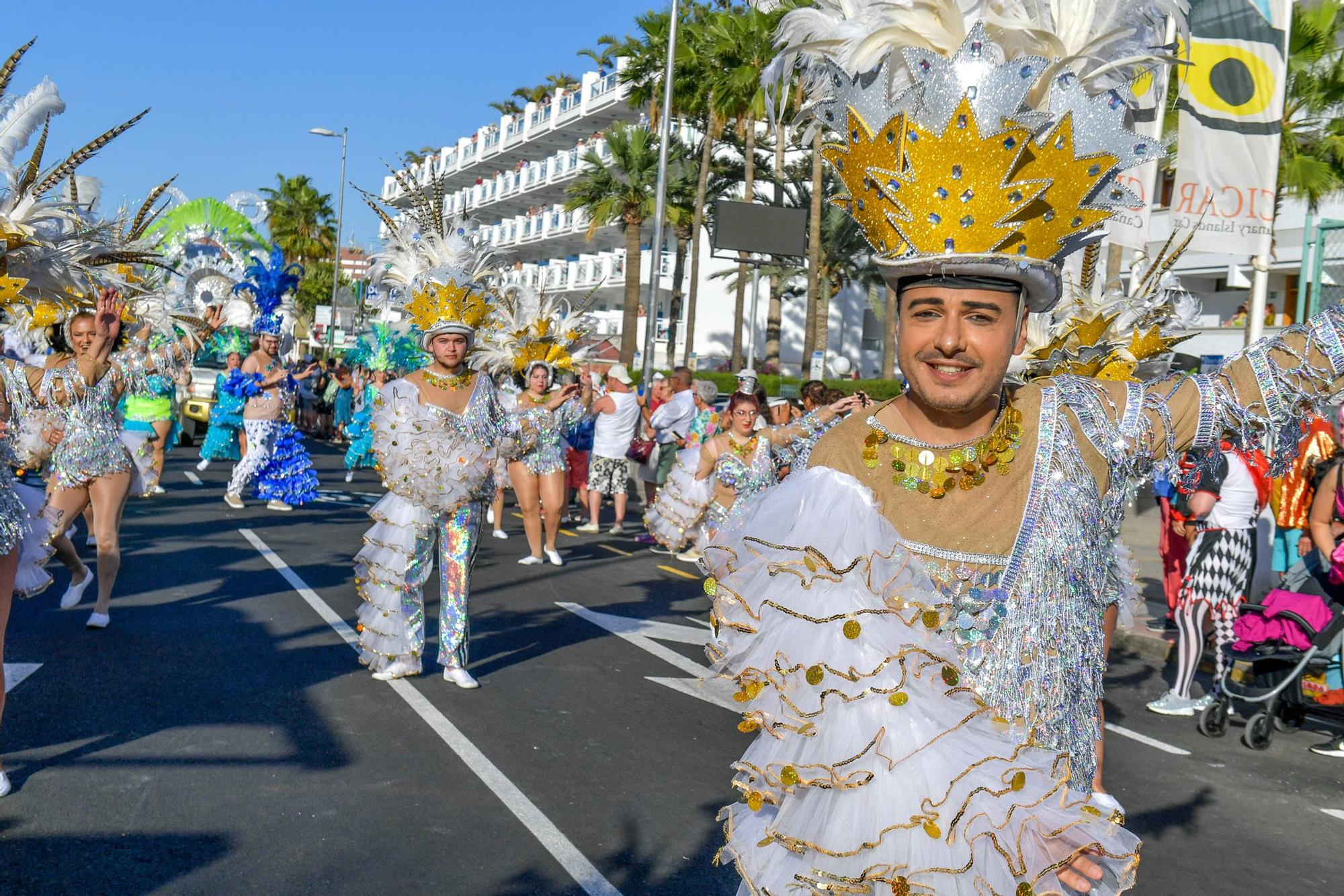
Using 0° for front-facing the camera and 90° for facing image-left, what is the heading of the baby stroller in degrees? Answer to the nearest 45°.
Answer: approximately 45°

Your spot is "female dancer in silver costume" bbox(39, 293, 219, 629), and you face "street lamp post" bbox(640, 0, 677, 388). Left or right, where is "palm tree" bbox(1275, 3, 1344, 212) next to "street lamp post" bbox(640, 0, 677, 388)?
right

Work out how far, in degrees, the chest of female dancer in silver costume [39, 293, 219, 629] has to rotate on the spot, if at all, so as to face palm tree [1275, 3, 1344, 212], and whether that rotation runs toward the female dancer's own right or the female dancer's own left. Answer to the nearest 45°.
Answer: approximately 90° to the female dancer's own left

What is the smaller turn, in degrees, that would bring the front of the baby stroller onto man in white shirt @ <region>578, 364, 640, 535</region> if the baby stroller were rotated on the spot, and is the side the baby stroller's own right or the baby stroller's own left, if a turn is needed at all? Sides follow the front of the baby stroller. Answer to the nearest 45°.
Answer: approximately 90° to the baby stroller's own right

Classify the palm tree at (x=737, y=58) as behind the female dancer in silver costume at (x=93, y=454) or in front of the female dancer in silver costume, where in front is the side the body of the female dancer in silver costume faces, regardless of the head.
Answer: behind

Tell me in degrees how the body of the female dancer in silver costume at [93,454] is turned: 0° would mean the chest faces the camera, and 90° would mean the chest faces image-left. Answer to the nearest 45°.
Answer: approximately 0°

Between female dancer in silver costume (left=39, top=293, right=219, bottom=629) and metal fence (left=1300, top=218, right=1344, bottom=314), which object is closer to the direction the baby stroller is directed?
the female dancer in silver costume

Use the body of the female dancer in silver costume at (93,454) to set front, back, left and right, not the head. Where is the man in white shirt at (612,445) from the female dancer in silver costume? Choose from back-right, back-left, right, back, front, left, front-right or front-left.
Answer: back-left

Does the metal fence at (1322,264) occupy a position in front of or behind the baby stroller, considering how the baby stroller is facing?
behind
